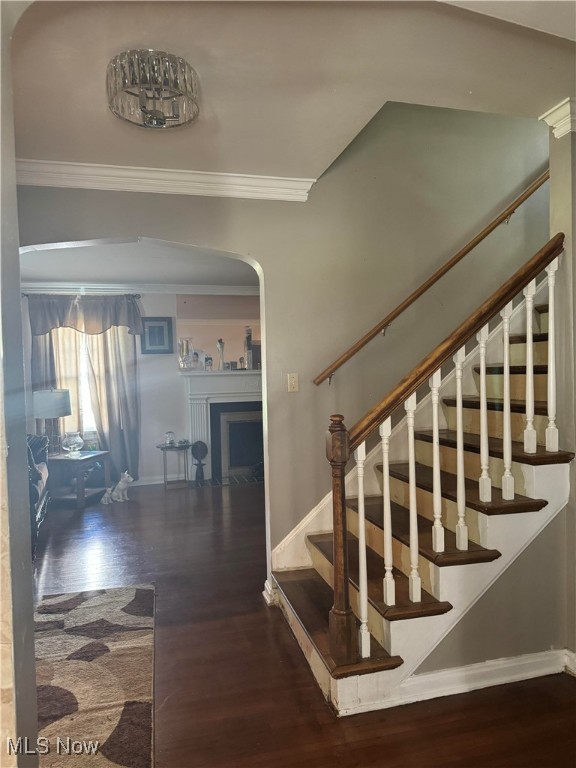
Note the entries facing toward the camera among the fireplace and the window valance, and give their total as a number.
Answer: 2

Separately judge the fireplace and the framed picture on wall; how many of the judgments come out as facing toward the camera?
2

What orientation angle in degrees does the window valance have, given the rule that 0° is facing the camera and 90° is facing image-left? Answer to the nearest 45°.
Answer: approximately 0°

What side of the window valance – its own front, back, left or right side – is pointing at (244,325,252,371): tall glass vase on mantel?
left

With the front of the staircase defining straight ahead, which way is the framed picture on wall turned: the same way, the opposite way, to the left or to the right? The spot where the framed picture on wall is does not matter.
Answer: to the left
